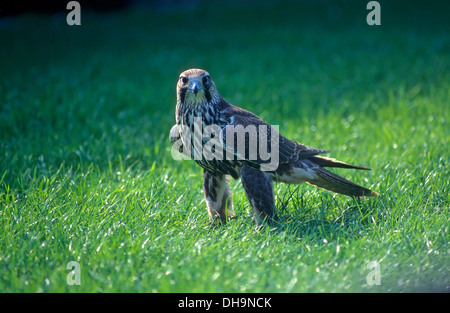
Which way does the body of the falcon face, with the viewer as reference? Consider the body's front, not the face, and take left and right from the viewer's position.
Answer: facing the viewer and to the left of the viewer
